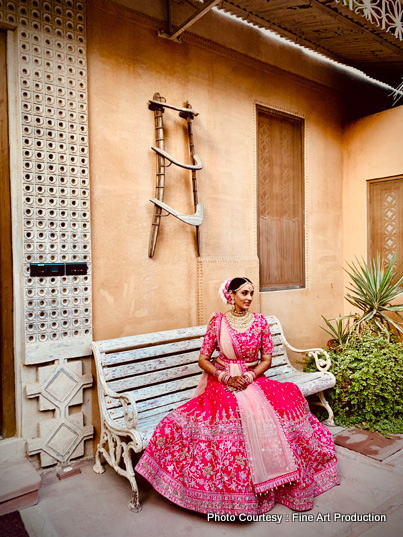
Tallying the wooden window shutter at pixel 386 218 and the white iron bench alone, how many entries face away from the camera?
0

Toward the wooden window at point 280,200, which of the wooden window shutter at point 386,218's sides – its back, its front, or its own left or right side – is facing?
front

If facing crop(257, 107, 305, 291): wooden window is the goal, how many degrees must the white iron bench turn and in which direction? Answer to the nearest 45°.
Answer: approximately 90° to its left

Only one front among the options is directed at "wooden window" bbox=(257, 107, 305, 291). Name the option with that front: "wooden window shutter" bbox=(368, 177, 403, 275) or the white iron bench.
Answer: the wooden window shutter

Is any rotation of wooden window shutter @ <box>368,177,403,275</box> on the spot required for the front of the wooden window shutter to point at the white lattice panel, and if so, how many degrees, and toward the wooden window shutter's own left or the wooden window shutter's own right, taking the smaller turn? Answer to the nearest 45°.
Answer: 0° — it already faces it

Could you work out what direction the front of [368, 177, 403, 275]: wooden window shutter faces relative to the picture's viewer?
facing the viewer and to the left of the viewer

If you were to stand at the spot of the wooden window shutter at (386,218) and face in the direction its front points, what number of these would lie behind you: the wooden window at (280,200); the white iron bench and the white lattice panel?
0

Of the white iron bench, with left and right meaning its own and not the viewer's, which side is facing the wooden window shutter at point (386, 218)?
left

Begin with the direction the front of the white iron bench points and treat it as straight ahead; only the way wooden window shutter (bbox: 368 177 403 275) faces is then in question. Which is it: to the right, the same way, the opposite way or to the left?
to the right

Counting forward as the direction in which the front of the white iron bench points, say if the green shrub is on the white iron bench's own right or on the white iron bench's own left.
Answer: on the white iron bench's own left
